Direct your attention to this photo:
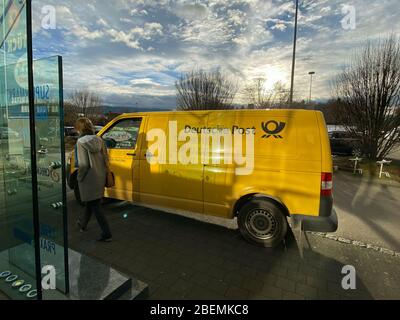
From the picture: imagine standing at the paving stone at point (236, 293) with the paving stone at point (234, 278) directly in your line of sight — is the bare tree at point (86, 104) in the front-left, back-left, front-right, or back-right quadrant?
front-left

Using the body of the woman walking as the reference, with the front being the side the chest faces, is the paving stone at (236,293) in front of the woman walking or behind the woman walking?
behind

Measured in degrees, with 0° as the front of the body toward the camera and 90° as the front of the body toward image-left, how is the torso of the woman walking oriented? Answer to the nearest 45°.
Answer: approximately 135°

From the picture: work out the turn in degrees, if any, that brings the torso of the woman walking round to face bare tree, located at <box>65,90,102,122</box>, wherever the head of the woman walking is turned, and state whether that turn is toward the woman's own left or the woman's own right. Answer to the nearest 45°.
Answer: approximately 45° to the woman's own right

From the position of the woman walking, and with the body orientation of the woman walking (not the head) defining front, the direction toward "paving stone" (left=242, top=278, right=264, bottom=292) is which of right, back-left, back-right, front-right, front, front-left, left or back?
back

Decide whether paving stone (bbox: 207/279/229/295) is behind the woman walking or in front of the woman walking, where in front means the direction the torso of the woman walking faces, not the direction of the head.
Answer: behind

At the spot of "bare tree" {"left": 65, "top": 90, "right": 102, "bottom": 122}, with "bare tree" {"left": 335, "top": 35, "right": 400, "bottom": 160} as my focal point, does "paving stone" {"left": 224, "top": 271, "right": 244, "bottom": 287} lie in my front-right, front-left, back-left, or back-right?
front-right

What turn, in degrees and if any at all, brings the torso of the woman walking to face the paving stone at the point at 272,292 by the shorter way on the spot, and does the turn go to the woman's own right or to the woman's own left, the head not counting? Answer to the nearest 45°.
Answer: approximately 180°

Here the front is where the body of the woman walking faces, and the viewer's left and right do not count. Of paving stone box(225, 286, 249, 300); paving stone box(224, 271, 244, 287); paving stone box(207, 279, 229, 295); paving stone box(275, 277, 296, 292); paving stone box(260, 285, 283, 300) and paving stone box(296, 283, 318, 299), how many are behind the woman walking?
6
